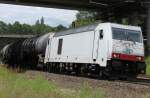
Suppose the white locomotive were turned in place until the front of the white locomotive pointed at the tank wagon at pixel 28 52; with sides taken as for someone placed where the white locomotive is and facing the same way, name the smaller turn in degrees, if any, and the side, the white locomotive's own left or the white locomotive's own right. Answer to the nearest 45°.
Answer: approximately 180°

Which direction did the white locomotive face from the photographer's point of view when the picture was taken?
facing the viewer and to the right of the viewer
